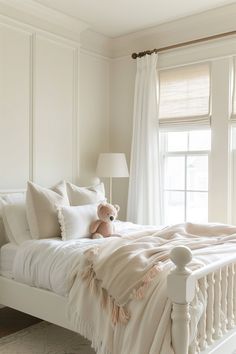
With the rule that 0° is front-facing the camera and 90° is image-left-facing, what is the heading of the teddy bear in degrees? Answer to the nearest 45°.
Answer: approximately 315°

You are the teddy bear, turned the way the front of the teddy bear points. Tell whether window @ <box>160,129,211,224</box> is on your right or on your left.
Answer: on your left
